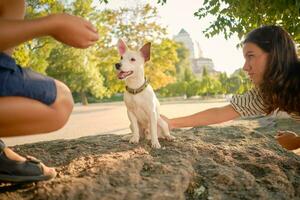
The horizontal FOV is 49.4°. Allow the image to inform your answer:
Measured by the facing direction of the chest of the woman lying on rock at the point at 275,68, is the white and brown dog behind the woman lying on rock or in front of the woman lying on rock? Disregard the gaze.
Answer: in front

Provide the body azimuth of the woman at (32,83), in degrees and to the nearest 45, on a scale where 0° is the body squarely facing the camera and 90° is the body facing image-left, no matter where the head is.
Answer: approximately 270°

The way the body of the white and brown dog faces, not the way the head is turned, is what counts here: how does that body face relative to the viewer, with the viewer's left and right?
facing the viewer and to the left of the viewer

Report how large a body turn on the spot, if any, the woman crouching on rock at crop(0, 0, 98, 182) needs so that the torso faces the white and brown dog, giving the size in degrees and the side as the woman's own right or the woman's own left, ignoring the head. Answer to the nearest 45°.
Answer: approximately 45° to the woman's own left

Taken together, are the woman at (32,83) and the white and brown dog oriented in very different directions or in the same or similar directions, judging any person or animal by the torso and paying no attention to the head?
very different directions

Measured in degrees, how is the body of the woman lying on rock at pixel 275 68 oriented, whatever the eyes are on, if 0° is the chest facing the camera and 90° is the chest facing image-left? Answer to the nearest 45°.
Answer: approximately 90°
